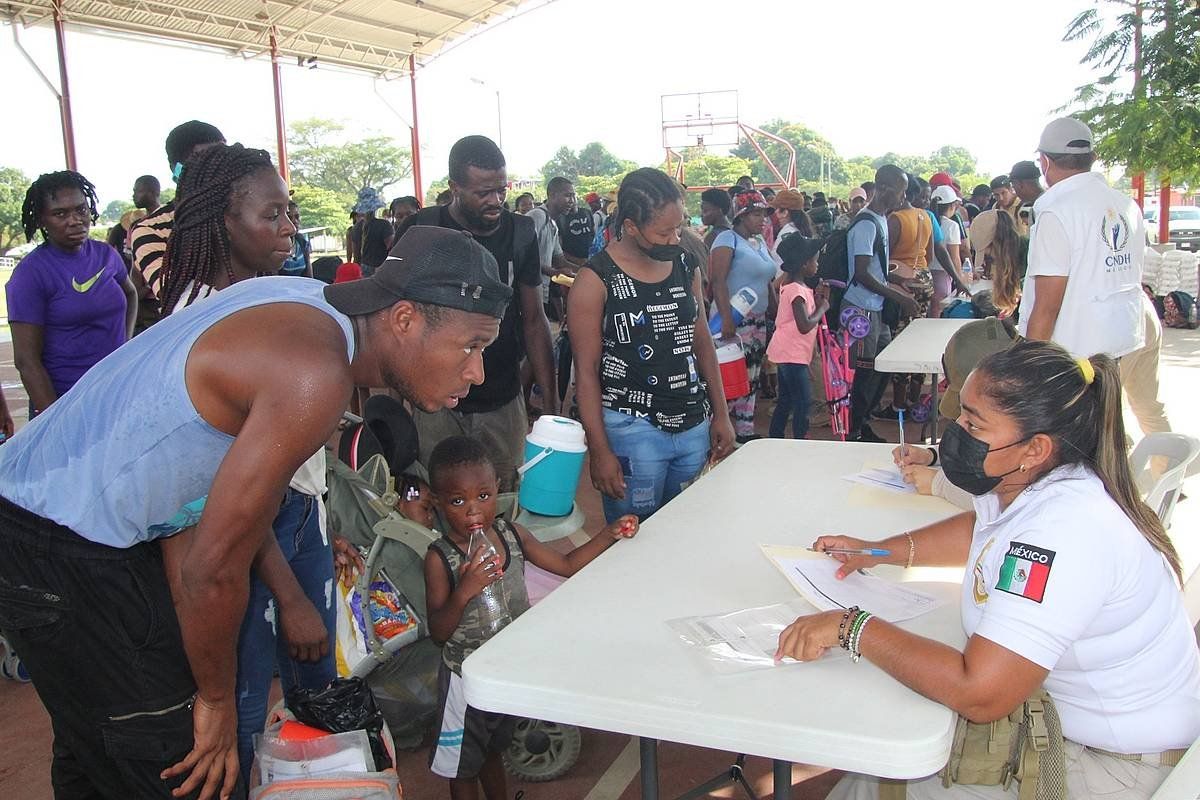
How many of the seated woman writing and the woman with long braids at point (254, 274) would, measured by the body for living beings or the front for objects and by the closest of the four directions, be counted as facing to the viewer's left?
1

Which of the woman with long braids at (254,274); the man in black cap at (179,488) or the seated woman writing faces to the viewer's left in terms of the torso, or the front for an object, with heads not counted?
the seated woman writing

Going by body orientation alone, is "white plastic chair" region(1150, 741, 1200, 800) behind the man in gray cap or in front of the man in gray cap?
behind

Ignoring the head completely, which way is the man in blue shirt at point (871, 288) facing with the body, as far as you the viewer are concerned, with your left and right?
facing to the right of the viewer

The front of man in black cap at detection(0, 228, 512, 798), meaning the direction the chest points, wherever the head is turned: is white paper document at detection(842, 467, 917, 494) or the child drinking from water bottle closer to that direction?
the white paper document

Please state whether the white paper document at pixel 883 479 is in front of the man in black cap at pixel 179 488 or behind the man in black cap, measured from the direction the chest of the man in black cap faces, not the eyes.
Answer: in front

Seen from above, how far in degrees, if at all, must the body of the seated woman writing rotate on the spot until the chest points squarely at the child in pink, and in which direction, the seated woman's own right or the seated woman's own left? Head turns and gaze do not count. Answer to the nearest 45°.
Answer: approximately 90° to the seated woman's own right

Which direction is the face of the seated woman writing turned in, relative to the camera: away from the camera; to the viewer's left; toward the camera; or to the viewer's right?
to the viewer's left

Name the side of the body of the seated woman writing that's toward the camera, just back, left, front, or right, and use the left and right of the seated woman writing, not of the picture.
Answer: left

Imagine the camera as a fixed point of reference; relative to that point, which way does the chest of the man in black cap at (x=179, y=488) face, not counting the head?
to the viewer's right

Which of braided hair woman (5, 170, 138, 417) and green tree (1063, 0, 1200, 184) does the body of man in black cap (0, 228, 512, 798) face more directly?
the green tree
